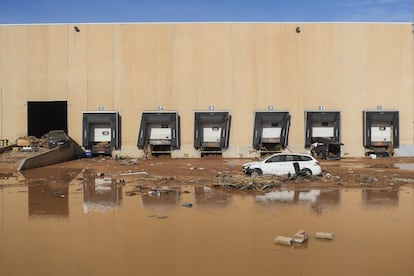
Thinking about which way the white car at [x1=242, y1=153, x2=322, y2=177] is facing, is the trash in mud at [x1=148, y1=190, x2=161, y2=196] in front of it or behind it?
in front

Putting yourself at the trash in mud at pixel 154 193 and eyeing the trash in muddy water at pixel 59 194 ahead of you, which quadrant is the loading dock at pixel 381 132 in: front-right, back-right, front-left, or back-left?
back-right

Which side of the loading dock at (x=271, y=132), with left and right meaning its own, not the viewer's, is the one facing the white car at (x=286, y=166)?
front

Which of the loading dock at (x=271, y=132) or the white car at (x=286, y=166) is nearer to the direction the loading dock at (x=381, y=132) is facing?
the white car

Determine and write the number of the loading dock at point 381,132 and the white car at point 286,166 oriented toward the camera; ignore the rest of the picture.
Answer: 1

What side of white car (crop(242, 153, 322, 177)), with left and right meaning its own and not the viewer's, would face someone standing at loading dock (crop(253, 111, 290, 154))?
right

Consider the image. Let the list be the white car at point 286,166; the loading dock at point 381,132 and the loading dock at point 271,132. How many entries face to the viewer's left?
1

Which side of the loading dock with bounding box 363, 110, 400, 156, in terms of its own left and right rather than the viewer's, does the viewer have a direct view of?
front

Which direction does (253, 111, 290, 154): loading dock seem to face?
toward the camera

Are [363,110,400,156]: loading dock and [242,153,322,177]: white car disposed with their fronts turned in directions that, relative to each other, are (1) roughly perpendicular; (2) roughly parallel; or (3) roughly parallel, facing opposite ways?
roughly perpendicular

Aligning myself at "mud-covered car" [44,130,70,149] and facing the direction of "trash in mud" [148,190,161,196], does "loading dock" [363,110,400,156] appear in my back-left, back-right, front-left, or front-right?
front-left

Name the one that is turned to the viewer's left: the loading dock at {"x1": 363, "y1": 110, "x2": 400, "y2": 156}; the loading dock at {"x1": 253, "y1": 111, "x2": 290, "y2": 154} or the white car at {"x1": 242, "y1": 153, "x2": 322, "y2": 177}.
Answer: the white car

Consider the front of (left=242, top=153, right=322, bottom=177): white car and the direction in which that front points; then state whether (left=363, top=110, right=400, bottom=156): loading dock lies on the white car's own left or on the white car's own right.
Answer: on the white car's own right

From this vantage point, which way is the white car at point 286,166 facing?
to the viewer's left

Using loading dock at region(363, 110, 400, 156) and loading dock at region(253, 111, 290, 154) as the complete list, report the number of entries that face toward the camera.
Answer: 2

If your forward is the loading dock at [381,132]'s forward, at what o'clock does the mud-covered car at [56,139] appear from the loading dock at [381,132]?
The mud-covered car is roughly at 2 o'clock from the loading dock.

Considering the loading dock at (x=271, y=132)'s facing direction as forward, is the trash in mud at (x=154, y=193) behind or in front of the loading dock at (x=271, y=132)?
in front
